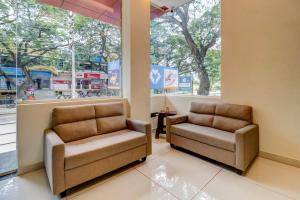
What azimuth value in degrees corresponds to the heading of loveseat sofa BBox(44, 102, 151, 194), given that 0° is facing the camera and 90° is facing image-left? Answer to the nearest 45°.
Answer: approximately 315°

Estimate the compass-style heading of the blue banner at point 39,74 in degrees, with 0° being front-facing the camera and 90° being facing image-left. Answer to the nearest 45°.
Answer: approximately 0°

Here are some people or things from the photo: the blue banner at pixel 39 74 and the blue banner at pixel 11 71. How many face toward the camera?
2

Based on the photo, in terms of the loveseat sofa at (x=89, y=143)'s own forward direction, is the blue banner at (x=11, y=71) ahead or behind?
behind

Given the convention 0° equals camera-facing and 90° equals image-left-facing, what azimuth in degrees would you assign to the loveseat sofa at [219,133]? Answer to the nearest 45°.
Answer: approximately 45°

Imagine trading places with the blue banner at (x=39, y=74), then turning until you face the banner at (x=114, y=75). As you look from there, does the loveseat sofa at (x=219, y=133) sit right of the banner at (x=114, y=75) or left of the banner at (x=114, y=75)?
right
